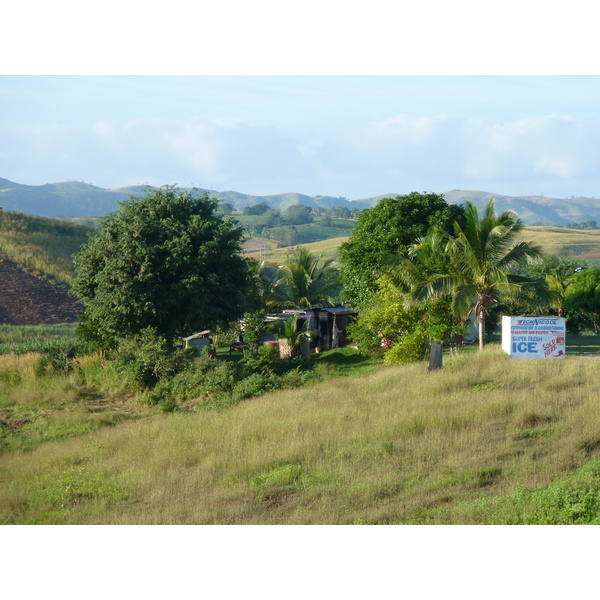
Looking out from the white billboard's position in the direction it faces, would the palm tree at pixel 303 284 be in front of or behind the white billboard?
behind

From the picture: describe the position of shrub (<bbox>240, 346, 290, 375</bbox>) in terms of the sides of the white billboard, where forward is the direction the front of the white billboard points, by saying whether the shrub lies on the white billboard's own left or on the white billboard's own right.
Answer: on the white billboard's own right

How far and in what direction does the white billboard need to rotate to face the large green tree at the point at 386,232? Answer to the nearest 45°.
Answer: approximately 135° to its right

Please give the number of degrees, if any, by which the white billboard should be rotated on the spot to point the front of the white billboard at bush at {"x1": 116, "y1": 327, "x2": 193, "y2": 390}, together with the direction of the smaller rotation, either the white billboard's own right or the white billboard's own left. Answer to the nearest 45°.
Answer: approximately 90° to the white billboard's own right

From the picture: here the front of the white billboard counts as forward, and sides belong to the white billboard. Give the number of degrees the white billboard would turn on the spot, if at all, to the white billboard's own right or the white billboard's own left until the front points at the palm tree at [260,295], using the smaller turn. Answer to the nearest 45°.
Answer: approximately 135° to the white billboard's own right

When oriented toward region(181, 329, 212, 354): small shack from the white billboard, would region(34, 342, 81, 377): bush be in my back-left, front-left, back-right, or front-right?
front-left

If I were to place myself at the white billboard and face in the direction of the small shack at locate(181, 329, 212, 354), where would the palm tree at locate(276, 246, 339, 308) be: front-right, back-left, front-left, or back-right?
front-right

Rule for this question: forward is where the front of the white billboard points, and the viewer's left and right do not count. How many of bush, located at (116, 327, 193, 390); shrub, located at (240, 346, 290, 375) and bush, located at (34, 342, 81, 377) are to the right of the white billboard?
3

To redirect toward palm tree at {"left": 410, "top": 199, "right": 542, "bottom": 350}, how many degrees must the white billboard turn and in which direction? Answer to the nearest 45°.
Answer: approximately 135° to its right

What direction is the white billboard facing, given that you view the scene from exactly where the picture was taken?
facing the viewer
